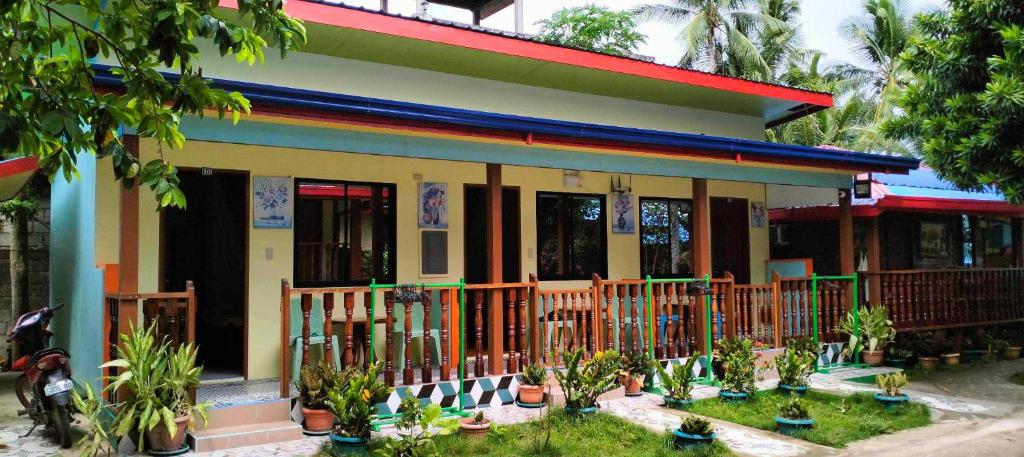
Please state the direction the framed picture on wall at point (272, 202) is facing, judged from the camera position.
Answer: facing the viewer

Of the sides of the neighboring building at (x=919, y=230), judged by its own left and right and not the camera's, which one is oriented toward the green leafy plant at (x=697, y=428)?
front

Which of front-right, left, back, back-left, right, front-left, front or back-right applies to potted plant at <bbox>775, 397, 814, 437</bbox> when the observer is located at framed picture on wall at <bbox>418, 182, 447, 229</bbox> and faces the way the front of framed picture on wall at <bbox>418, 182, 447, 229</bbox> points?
front-left

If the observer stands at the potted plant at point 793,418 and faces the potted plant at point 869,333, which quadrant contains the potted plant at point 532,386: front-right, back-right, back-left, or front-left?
back-left

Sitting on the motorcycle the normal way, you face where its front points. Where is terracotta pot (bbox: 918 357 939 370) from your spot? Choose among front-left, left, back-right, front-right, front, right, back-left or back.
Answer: back-right

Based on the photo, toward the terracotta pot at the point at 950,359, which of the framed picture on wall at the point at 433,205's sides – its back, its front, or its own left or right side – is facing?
left

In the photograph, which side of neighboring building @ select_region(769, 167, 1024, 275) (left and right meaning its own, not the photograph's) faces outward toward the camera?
front

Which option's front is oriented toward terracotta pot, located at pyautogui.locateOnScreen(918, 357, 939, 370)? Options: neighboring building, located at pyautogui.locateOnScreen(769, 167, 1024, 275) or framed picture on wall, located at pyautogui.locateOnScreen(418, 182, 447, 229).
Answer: the neighboring building

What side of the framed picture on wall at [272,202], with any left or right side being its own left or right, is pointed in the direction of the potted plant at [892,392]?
left

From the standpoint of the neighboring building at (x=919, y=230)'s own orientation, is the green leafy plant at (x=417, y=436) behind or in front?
in front

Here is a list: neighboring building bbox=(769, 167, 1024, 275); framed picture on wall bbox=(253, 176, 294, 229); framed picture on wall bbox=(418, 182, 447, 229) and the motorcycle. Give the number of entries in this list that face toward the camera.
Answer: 3

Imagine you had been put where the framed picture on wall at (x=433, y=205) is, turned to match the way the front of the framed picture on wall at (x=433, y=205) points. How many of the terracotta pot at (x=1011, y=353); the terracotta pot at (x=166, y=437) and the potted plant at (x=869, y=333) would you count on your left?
2

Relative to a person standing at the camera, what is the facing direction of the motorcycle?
facing away from the viewer and to the left of the viewer

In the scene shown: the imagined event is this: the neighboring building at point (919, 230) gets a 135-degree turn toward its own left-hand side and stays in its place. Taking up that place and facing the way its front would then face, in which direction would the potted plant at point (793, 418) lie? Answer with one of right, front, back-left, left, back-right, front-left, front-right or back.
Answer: back-right

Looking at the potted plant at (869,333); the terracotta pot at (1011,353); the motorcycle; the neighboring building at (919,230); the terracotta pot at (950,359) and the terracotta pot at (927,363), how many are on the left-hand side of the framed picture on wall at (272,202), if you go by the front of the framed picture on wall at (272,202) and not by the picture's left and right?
5

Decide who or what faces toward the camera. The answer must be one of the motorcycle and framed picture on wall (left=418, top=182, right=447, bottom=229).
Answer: the framed picture on wall

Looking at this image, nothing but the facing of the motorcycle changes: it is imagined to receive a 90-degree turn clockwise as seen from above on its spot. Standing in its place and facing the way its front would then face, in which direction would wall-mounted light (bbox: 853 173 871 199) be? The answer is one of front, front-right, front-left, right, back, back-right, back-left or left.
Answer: front-right

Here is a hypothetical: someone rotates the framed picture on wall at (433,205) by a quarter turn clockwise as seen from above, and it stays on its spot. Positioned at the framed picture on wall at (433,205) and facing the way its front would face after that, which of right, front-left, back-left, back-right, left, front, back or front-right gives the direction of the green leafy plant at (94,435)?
front-left
